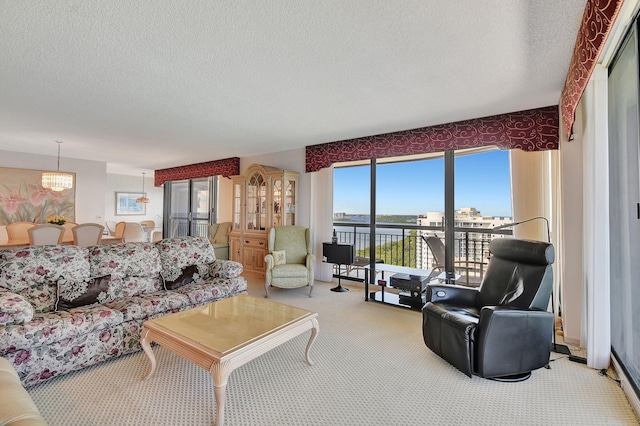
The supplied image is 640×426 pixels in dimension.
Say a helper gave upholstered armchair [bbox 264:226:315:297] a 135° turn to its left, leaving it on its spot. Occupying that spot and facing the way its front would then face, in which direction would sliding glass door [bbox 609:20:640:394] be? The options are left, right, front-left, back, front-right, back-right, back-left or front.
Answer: right

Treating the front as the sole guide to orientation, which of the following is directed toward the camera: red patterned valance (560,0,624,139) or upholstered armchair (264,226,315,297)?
the upholstered armchair

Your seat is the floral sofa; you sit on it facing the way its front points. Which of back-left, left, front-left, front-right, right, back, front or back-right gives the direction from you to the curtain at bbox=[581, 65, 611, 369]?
front

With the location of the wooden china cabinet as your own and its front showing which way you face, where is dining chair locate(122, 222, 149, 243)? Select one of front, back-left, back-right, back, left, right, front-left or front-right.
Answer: front-right

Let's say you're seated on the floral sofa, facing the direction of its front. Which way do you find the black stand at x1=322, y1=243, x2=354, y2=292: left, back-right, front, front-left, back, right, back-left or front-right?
front-left

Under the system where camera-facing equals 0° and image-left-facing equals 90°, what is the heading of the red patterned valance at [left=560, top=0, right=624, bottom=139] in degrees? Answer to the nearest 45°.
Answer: approximately 90°

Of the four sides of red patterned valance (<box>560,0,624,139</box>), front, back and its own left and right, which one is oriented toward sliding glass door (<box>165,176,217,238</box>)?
front

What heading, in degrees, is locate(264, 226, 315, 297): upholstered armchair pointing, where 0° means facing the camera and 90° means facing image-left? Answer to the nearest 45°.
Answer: approximately 0°

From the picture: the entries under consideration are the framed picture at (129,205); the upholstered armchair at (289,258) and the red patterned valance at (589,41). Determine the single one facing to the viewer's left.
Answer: the red patterned valance

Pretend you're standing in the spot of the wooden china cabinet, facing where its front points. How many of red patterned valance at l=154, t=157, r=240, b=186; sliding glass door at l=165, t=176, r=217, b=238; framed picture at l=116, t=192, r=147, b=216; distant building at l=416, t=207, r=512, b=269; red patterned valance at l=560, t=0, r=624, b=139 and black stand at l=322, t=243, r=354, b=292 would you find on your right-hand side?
3

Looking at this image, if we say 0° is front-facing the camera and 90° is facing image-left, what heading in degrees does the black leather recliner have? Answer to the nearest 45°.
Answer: approximately 45°

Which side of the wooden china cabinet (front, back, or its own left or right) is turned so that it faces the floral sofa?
front

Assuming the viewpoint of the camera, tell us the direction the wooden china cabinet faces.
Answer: facing the viewer and to the left of the viewer
